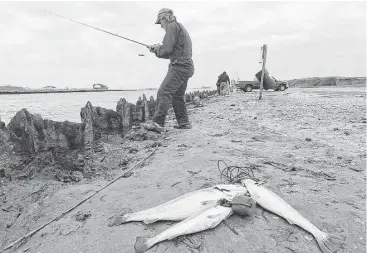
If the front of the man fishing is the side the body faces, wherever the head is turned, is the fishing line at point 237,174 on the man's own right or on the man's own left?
on the man's own left

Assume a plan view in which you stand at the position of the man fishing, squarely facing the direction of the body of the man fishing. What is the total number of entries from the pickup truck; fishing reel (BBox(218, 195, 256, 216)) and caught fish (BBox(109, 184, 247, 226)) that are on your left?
2

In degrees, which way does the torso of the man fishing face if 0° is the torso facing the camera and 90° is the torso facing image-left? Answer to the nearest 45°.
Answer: approximately 90°

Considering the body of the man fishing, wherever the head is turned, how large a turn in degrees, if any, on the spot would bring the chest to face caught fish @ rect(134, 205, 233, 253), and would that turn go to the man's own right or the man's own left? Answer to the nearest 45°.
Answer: approximately 90° to the man's own left

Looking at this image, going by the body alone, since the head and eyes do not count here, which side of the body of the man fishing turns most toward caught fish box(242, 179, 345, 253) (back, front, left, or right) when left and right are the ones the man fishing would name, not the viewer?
left

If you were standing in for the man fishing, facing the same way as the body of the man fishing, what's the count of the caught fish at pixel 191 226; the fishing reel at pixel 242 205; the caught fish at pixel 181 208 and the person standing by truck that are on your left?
3

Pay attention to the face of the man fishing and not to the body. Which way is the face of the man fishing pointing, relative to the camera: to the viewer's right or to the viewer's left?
to the viewer's left

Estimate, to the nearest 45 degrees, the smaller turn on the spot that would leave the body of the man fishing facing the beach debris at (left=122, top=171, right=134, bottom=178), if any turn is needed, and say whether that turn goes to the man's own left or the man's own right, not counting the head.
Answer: approximately 90° to the man's own left

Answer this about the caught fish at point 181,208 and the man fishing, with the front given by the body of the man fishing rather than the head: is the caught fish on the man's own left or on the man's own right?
on the man's own left
